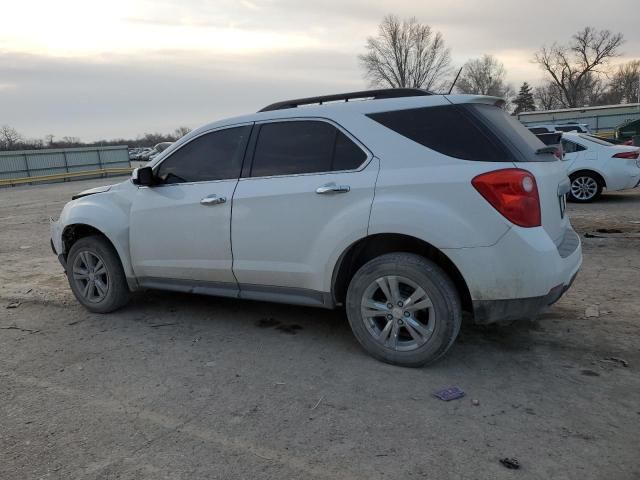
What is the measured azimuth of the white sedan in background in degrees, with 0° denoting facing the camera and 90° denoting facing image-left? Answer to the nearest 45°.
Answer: approximately 135°

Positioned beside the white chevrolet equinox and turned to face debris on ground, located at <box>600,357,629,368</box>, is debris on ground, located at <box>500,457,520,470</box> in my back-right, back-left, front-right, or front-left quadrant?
front-right

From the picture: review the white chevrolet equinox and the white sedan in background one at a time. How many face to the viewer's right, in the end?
0

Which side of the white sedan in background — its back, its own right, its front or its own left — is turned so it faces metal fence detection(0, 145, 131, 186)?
front

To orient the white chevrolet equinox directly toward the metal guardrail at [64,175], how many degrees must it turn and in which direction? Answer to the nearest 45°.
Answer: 0° — it already faces it

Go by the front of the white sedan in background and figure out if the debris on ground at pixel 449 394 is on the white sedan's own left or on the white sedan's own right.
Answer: on the white sedan's own left

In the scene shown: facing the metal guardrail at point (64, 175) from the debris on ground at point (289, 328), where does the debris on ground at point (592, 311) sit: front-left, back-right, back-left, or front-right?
back-right

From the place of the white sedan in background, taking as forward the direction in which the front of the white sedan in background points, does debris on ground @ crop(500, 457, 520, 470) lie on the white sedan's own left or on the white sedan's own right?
on the white sedan's own left

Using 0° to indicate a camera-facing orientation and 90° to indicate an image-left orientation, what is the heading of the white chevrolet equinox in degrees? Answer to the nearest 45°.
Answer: approximately 135°

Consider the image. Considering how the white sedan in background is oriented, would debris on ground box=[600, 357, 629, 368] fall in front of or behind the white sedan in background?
behind

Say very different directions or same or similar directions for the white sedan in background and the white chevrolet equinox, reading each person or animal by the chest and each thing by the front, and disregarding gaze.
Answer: same or similar directions

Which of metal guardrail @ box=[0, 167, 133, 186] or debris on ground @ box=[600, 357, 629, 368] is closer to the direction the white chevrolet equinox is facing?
the metal guardrail

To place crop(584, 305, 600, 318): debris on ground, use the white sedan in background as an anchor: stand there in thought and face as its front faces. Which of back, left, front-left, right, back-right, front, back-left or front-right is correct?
back-left

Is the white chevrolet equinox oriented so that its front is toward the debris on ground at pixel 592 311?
no

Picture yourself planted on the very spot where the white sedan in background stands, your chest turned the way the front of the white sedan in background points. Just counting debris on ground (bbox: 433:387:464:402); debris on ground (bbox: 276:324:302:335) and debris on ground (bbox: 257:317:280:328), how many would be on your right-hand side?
0
